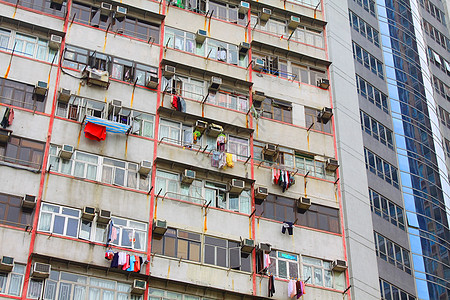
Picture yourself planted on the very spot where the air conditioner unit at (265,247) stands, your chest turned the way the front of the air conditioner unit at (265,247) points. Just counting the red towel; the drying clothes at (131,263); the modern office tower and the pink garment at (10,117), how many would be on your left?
1

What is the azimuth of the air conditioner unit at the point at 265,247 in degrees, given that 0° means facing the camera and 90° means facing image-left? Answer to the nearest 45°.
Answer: approximately 315°

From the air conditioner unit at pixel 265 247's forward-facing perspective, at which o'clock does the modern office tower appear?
The modern office tower is roughly at 9 o'clock from the air conditioner unit.

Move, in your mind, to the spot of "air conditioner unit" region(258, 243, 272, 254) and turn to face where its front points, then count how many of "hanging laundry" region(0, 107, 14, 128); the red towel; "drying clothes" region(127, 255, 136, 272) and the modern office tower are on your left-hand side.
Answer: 1

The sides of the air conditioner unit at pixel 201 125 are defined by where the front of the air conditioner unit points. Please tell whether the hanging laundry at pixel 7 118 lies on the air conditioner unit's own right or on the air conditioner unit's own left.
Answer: on the air conditioner unit's own right

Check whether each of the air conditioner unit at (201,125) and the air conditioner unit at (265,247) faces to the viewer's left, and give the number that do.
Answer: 0

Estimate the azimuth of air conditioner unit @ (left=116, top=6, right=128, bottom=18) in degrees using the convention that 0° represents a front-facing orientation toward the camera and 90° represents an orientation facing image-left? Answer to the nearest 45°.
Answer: approximately 45°
